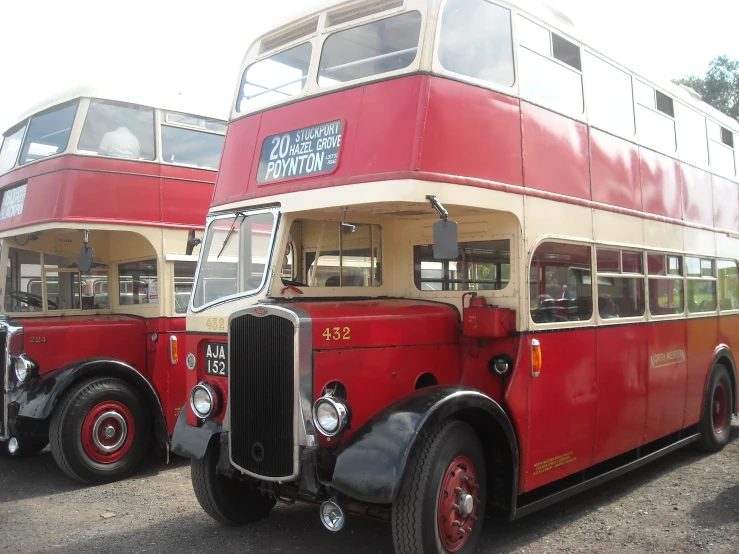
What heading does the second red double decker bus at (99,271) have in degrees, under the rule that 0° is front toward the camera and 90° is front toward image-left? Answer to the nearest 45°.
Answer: approximately 45°

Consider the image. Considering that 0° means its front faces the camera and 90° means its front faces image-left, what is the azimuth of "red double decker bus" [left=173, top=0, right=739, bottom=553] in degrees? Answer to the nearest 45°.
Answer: approximately 45°

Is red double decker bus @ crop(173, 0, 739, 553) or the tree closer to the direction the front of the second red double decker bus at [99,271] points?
the red double decker bus

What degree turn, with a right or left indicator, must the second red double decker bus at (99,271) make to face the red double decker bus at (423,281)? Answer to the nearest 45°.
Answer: approximately 90° to its left

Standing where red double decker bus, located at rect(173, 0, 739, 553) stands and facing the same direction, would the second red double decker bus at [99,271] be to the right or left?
on its right

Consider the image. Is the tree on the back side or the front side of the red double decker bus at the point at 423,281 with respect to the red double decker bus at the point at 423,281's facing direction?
on the back side
